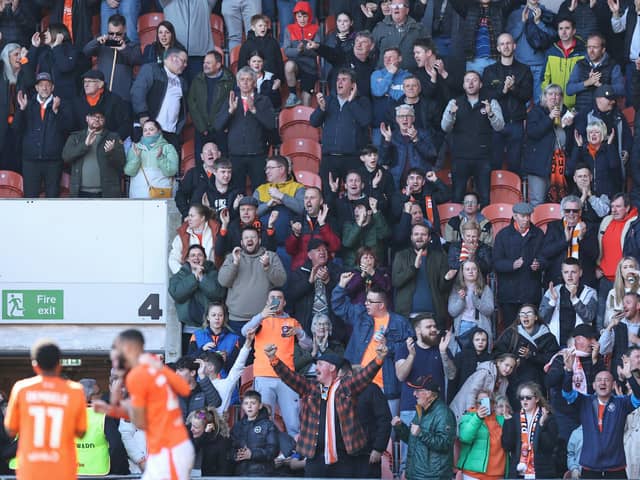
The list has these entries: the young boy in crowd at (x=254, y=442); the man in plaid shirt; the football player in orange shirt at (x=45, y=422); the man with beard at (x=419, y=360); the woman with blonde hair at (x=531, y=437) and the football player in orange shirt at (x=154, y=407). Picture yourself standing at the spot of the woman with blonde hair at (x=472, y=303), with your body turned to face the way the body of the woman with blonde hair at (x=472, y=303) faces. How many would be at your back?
0

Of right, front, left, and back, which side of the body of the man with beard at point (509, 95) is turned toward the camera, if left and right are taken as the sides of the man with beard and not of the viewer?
front

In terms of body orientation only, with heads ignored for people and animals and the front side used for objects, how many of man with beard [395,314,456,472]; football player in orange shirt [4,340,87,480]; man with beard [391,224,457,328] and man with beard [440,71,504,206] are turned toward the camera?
3

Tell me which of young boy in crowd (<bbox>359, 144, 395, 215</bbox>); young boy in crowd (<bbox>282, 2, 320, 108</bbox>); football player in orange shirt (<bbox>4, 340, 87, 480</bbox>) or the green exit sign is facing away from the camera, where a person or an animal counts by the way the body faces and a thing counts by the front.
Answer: the football player in orange shirt

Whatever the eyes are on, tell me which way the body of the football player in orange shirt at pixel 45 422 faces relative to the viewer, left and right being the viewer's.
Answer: facing away from the viewer

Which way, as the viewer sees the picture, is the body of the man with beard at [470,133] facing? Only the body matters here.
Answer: toward the camera

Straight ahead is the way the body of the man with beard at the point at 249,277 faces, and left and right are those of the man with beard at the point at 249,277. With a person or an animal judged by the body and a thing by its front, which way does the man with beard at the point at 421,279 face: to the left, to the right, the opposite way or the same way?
the same way

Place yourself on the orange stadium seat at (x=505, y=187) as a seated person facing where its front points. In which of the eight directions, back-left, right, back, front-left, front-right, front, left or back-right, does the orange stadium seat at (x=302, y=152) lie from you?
right

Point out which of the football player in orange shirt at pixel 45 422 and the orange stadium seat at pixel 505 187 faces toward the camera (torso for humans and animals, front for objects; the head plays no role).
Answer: the orange stadium seat

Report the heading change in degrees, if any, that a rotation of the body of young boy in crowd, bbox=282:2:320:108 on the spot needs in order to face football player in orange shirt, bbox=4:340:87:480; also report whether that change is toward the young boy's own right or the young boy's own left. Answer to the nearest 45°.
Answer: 0° — they already face them

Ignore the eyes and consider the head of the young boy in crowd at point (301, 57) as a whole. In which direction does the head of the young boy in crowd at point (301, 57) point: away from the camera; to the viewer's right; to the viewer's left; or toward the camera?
toward the camera

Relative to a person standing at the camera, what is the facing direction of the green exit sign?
facing the viewer

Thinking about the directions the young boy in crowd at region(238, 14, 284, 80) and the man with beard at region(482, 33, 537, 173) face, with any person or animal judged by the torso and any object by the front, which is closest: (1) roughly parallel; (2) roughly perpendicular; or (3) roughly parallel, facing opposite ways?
roughly parallel

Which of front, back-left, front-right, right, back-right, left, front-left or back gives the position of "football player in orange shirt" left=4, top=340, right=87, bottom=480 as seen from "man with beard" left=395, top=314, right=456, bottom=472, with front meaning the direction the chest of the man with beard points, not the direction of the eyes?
front-right

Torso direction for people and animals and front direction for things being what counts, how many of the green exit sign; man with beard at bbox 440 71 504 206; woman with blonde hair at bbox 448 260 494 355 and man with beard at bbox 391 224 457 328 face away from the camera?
0

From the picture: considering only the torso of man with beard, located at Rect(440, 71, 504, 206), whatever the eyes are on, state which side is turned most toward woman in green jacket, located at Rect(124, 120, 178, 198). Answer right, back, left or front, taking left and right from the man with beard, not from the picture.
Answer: right
